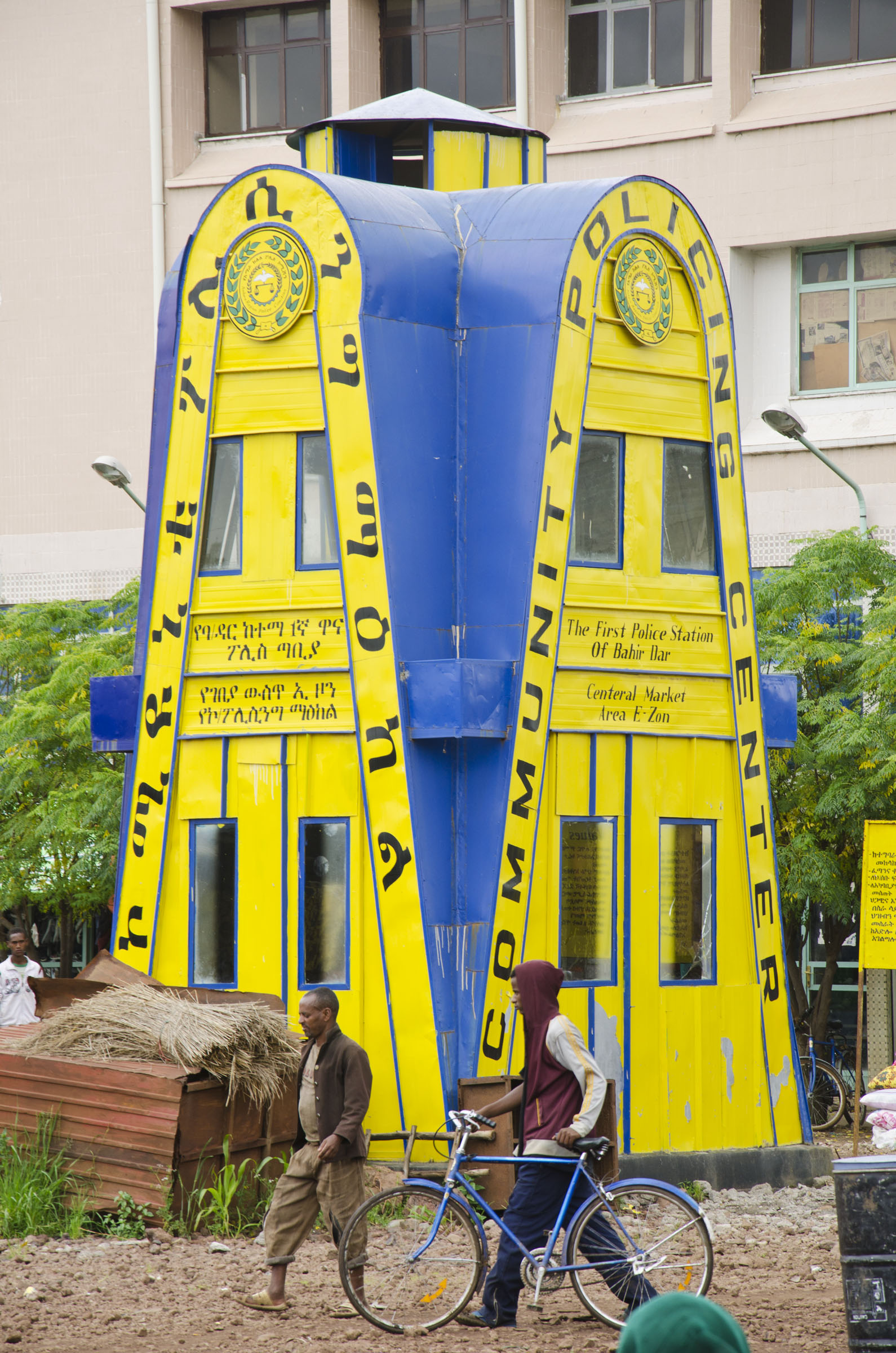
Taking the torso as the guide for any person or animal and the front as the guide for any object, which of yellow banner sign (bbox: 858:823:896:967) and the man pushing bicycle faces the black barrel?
the yellow banner sign

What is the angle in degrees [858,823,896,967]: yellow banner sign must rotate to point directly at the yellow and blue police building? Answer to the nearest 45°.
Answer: approximately 45° to its right

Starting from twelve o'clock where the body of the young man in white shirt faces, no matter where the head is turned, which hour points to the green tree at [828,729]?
The green tree is roughly at 9 o'clock from the young man in white shirt.

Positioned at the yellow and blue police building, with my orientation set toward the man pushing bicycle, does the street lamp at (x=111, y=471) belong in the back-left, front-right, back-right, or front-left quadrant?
back-right

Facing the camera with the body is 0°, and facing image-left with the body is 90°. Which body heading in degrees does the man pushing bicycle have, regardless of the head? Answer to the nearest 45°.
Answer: approximately 90°

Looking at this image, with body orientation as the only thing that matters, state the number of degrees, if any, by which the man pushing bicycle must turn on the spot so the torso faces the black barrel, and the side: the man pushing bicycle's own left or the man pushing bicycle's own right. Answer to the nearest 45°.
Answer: approximately 135° to the man pushing bicycle's own left

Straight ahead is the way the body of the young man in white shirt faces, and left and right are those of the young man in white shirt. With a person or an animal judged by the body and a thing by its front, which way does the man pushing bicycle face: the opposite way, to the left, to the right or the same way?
to the right

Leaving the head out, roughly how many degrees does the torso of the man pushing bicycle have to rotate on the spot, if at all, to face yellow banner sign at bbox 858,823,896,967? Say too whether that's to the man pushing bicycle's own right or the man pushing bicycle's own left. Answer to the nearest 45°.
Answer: approximately 135° to the man pushing bicycle's own right

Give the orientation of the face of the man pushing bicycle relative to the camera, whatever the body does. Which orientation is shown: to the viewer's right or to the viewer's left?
to the viewer's left
